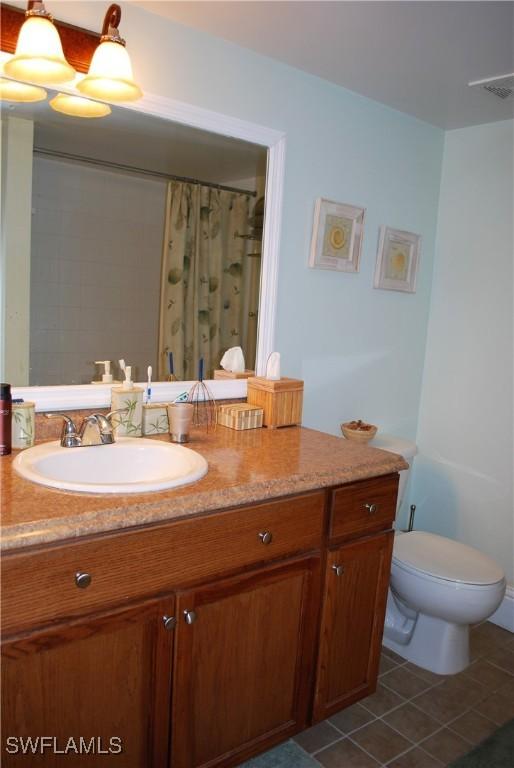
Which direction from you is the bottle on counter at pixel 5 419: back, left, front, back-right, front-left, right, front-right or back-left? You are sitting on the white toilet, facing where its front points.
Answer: right

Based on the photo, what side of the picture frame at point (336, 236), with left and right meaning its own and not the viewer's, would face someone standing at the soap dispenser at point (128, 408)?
right

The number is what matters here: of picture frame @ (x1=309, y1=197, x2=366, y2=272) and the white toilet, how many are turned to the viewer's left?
0

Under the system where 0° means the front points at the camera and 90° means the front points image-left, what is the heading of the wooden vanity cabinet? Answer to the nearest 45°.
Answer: approximately 315°

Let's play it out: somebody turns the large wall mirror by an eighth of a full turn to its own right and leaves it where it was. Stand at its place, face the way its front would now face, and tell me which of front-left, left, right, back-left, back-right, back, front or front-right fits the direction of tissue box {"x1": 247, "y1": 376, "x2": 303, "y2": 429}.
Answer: left

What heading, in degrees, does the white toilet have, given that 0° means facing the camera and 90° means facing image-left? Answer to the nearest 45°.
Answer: approximately 315°

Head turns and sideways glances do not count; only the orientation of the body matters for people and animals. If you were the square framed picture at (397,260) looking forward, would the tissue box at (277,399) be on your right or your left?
on your right

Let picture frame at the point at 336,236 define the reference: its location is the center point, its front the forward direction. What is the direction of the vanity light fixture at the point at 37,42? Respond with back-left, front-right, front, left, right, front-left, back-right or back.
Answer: right

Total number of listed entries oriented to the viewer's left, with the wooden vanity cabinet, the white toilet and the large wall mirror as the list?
0

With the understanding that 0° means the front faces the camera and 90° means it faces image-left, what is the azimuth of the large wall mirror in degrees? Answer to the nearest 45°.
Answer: approximately 315°

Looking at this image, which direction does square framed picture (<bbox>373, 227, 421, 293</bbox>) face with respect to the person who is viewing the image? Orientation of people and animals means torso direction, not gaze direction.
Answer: facing the viewer and to the right of the viewer

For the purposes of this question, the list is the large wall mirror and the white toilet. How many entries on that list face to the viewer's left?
0
